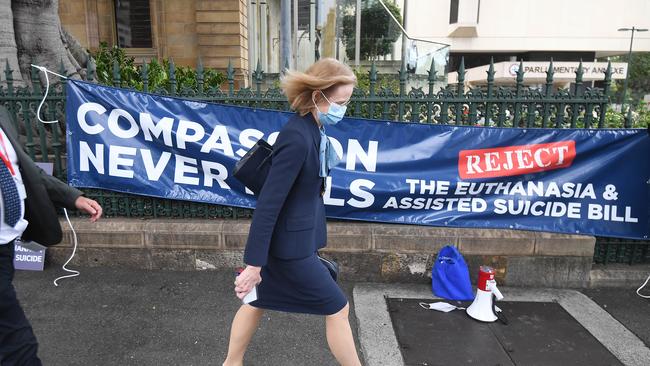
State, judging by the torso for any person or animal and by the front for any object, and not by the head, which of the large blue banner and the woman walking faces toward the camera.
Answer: the large blue banner

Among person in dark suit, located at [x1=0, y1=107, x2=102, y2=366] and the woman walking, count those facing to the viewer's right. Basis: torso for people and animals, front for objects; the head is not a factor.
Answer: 1

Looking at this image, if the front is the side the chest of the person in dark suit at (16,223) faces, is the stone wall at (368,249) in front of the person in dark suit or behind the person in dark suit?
behind

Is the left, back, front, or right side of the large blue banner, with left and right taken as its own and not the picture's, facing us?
front

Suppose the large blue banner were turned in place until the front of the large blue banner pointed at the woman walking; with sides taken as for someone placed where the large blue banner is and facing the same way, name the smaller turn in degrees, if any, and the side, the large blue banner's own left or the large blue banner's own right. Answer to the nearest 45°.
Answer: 0° — it already faces them

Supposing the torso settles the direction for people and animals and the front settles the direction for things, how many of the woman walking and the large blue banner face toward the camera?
1
